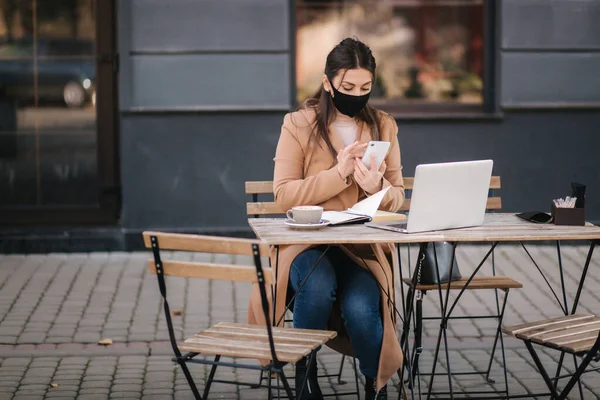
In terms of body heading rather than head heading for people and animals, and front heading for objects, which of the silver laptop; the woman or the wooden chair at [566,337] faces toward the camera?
the woman

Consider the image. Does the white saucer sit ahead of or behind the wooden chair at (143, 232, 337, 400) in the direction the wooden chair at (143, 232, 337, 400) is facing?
ahead

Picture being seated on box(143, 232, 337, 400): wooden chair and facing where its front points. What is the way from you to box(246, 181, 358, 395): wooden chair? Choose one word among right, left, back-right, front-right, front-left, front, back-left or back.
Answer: front-left

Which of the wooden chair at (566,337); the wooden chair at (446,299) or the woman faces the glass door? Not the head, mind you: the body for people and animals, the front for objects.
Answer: the wooden chair at (566,337)

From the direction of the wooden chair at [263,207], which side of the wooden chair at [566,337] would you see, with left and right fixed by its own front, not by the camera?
front

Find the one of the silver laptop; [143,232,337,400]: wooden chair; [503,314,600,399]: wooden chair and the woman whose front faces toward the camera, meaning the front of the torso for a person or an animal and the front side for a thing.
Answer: the woman

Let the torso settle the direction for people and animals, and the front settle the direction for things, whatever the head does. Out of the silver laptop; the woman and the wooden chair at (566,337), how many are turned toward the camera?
1

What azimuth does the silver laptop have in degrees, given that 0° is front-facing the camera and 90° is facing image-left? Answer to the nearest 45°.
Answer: approximately 135°

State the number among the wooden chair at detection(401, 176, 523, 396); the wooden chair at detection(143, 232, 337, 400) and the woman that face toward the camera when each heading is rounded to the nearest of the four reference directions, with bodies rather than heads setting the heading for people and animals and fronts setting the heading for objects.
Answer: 2

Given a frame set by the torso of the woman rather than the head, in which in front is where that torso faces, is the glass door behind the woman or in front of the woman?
behind

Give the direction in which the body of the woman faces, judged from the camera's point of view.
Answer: toward the camera

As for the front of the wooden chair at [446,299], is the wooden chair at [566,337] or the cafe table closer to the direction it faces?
the cafe table

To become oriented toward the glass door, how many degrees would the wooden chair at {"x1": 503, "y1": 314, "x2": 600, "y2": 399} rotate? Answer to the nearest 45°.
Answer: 0° — it already faces it

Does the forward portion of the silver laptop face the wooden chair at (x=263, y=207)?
yes

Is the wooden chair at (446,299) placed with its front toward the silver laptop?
yes

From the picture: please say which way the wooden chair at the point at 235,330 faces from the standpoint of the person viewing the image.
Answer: facing away from the viewer and to the right of the viewer
